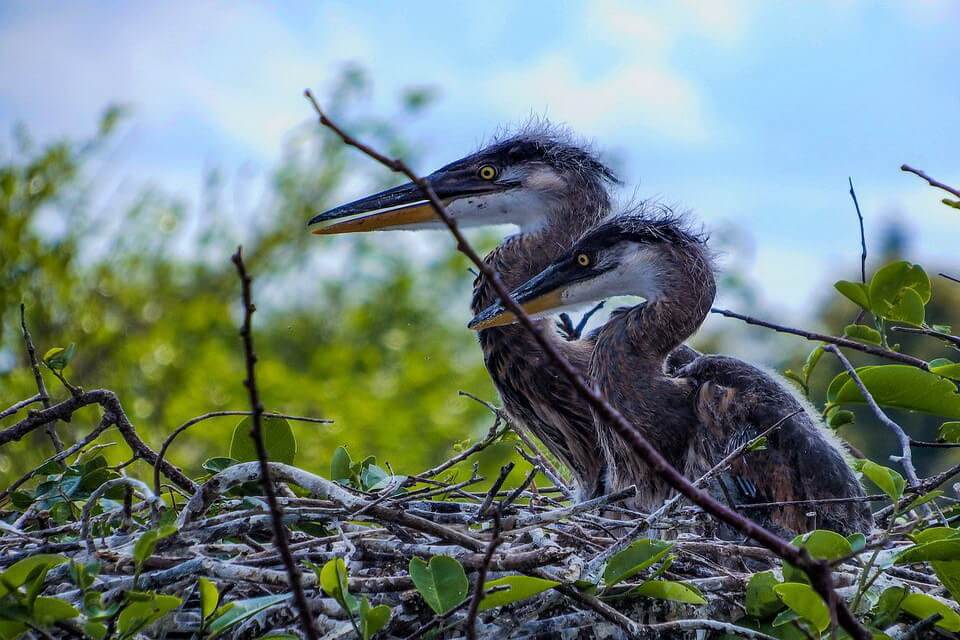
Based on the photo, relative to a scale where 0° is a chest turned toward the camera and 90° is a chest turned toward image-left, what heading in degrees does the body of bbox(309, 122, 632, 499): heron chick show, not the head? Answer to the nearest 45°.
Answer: approximately 90°

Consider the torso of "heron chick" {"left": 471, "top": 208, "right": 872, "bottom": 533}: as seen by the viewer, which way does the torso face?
to the viewer's left
